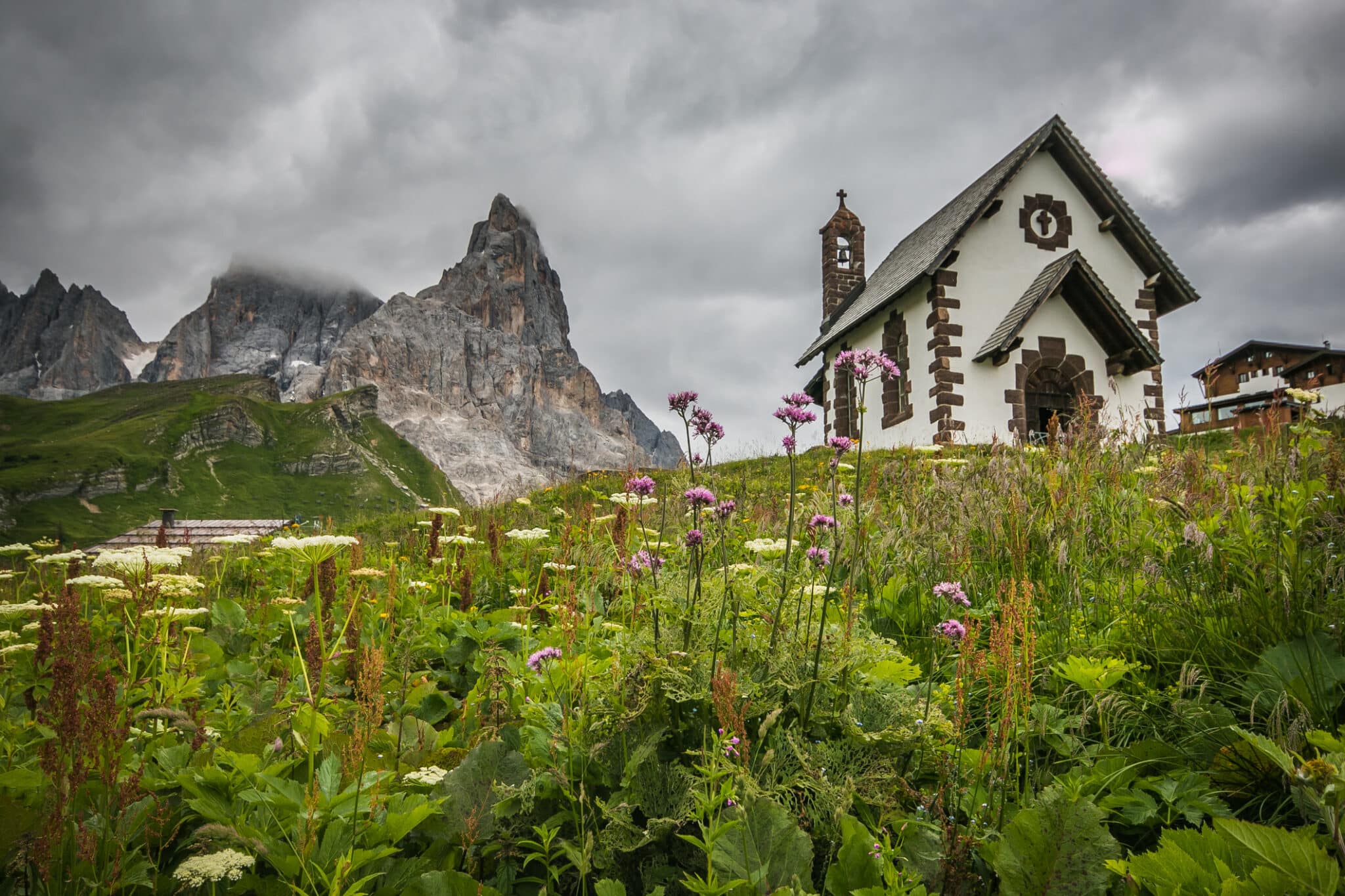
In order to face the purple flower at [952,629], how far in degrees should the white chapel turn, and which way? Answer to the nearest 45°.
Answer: approximately 45° to its right

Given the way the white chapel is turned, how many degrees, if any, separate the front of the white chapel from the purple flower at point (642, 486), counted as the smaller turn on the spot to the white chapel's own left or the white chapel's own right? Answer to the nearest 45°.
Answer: approximately 45° to the white chapel's own right

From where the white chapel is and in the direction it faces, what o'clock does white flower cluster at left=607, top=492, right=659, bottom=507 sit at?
The white flower cluster is roughly at 2 o'clock from the white chapel.

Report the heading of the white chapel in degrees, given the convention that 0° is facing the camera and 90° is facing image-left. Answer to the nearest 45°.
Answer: approximately 315°

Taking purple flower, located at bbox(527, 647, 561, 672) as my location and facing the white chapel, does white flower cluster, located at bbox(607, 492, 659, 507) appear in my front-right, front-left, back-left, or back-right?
front-left

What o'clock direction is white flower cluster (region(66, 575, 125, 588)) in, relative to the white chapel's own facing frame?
The white flower cluster is roughly at 2 o'clock from the white chapel.

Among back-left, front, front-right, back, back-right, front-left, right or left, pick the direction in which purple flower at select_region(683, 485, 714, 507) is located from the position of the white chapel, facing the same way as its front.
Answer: front-right

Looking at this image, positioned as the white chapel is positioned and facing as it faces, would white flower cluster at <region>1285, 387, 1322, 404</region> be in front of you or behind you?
in front

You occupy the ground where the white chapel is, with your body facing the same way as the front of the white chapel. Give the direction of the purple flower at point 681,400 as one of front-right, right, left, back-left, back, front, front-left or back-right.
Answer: front-right
